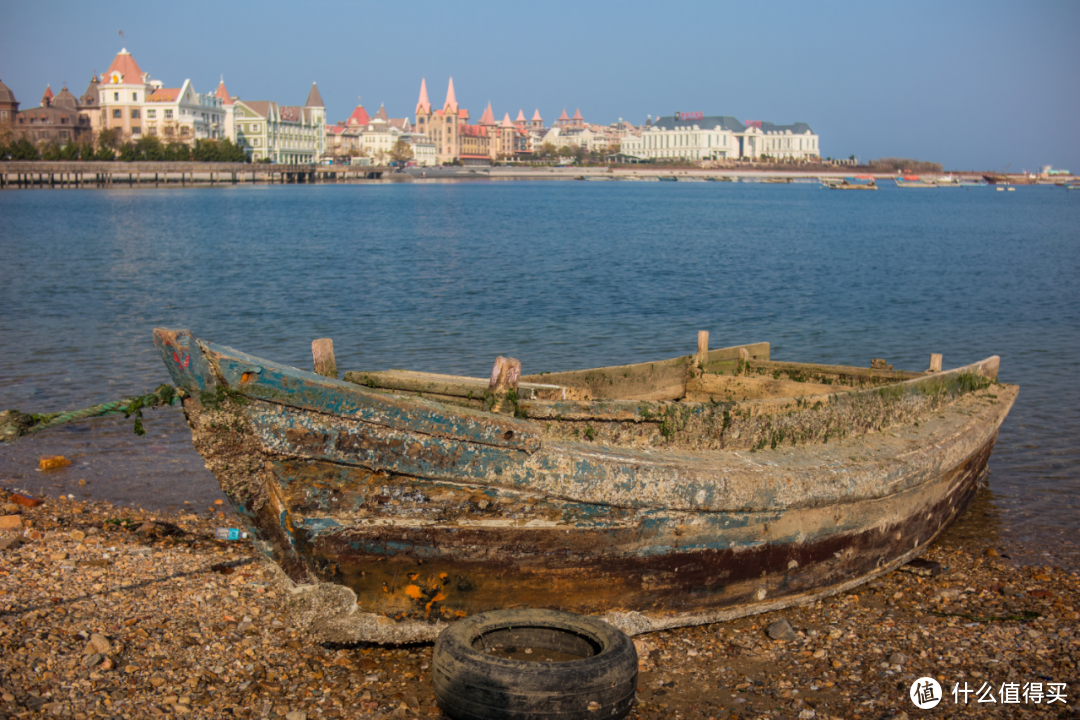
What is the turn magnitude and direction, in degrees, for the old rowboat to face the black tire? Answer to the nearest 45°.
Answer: approximately 90° to its left

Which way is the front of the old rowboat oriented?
to the viewer's left
